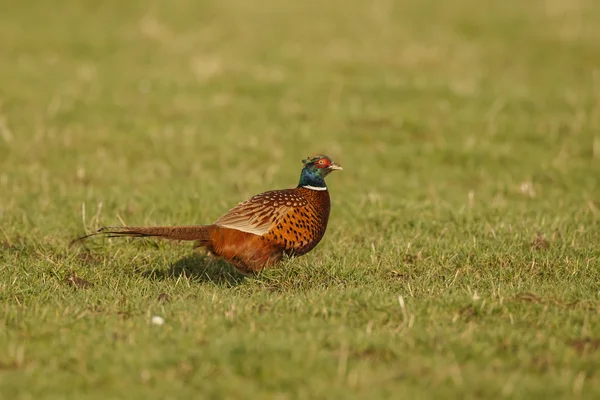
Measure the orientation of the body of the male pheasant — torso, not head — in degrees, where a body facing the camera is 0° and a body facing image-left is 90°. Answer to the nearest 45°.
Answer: approximately 270°
